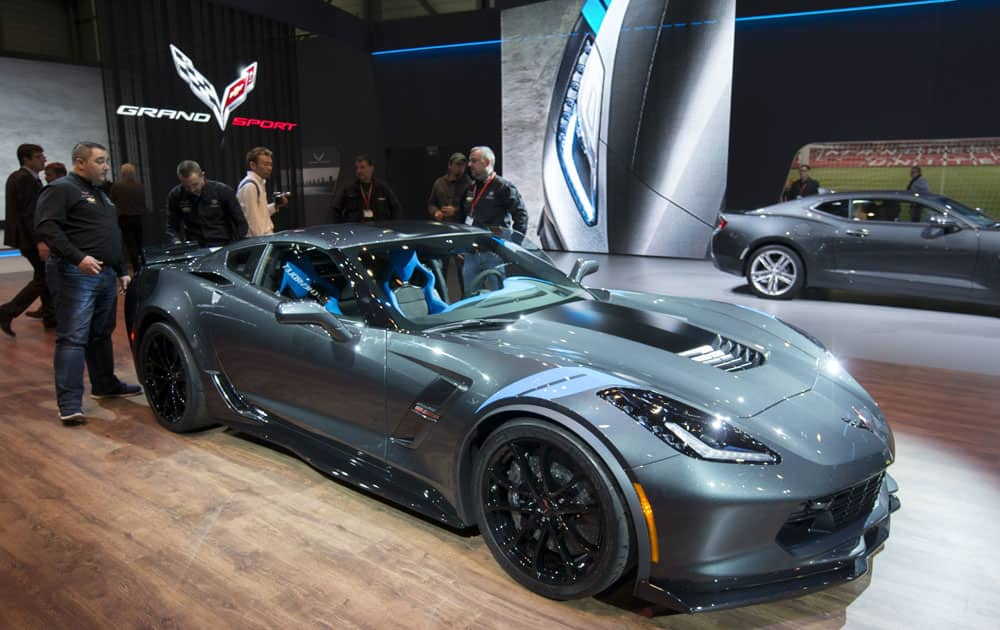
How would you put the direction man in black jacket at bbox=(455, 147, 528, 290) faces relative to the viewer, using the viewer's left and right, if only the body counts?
facing the viewer and to the left of the viewer

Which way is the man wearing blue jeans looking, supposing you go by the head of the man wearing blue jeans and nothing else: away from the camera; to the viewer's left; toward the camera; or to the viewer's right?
to the viewer's right

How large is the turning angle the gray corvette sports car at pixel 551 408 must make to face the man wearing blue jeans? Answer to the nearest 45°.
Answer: approximately 180°

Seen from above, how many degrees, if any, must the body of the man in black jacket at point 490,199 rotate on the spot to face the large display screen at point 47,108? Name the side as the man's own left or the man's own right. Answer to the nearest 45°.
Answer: approximately 90° to the man's own right

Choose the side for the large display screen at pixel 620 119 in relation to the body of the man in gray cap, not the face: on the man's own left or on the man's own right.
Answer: on the man's own left

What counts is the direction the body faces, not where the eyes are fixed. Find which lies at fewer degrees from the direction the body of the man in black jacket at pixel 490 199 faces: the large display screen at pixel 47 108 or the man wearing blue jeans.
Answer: the man wearing blue jeans

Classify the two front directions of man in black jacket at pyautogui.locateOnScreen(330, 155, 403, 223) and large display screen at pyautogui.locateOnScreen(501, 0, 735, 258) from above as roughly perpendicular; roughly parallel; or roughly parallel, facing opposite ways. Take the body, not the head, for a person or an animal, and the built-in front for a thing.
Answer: roughly parallel

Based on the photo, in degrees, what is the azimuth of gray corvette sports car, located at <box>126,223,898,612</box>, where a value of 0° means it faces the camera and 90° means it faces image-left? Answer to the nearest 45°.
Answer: approximately 315°

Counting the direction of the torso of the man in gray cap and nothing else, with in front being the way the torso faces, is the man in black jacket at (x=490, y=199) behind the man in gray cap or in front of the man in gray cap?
in front

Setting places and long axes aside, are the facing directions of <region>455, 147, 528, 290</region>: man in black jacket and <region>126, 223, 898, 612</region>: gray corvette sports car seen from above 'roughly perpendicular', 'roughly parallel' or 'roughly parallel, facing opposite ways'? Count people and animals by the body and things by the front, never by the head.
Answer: roughly perpendicular

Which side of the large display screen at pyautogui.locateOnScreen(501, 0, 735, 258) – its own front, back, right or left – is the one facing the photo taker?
front

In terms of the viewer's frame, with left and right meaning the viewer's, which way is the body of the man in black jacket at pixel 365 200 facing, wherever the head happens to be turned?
facing the viewer

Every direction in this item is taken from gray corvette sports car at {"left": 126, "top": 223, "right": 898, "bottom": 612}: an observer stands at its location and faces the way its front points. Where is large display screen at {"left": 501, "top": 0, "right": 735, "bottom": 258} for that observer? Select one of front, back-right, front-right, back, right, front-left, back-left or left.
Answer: back-left

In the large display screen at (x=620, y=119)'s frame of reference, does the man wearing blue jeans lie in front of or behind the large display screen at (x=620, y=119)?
in front

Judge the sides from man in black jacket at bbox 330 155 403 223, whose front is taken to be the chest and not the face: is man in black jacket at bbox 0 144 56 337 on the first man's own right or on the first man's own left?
on the first man's own right

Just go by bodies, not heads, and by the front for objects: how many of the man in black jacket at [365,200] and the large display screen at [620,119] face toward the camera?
2

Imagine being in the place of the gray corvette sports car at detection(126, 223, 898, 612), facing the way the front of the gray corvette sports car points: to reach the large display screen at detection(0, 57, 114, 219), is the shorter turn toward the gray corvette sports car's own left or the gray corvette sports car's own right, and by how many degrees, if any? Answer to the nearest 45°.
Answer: approximately 180°

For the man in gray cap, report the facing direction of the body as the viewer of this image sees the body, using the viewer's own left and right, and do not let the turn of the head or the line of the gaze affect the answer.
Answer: facing the viewer and to the right of the viewer
